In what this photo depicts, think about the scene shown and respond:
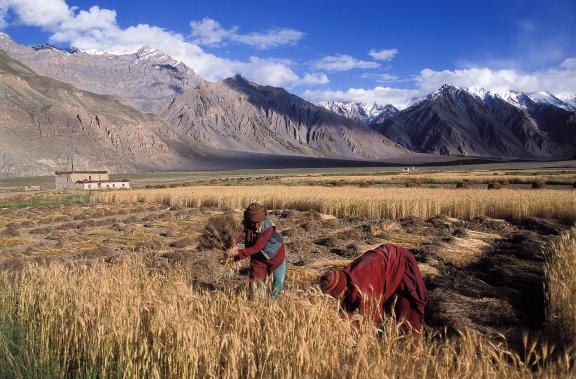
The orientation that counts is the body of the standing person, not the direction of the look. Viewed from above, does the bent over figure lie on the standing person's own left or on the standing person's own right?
on the standing person's own left

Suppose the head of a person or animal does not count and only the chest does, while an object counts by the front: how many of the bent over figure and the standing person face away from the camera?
0

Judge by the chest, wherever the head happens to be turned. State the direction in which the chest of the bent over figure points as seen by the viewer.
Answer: to the viewer's left

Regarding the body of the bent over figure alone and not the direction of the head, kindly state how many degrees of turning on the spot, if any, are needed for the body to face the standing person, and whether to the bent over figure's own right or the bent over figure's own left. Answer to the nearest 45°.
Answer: approximately 45° to the bent over figure's own right

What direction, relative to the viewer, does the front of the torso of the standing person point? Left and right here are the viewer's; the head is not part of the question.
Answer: facing the viewer and to the left of the viewer

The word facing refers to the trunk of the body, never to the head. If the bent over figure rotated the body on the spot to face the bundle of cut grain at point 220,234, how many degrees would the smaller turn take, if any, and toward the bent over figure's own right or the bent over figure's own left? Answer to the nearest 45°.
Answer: approximately 45° to the bent over figure's own right
